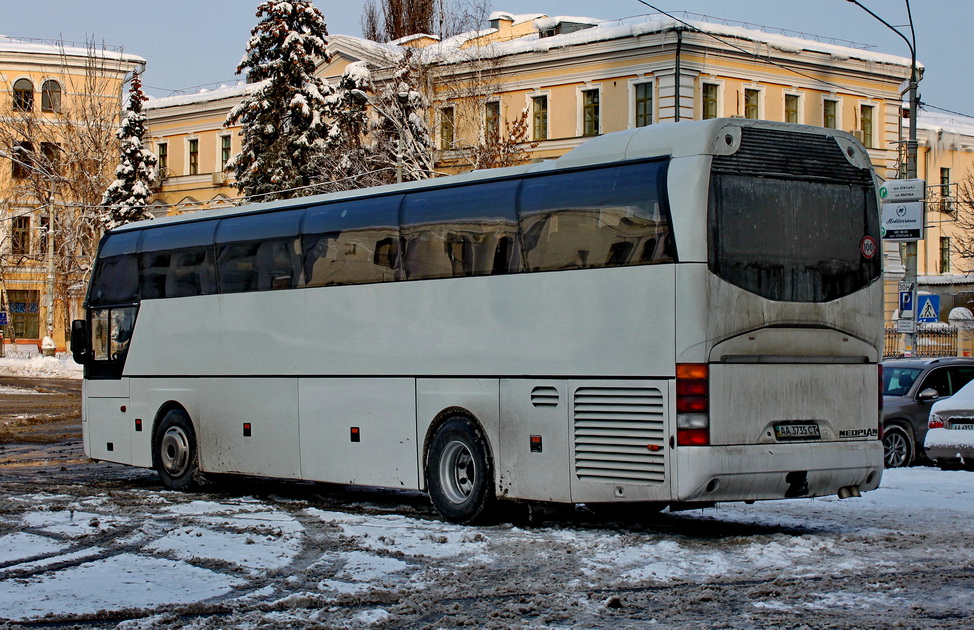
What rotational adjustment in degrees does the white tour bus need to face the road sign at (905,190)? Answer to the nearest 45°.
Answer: approximately 90° to its right

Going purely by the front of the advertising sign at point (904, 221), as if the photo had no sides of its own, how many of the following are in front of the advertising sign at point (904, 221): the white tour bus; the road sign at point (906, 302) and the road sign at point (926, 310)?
1

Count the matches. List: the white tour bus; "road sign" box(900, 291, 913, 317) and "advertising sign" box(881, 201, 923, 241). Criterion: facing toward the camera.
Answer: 2

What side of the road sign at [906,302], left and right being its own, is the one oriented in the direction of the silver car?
front

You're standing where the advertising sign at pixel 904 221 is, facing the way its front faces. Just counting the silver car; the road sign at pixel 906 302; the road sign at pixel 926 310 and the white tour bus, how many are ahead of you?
2

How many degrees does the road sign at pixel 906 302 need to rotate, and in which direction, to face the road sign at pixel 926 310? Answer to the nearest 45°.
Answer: approximately 135° to its left

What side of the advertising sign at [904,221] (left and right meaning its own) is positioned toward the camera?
front

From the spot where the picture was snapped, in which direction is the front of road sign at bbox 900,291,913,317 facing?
facing the viewer

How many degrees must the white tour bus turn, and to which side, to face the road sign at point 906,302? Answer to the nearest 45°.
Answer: approximately 90° to its right

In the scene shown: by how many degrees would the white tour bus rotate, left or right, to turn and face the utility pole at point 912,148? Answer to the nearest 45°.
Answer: approximately 90° to its right

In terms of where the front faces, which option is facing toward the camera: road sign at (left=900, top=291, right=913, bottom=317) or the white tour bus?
the road sign

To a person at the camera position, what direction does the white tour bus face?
facing away from the viewer and to the left of the viewer

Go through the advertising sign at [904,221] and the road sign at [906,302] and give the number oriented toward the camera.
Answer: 2
